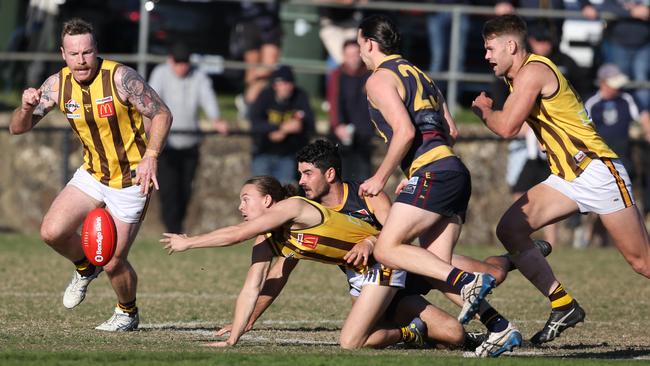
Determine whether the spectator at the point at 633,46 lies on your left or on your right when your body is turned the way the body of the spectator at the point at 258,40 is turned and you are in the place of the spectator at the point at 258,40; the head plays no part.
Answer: on your left

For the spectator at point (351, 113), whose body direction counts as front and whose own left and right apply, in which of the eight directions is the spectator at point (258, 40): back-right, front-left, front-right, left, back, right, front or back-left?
back-right

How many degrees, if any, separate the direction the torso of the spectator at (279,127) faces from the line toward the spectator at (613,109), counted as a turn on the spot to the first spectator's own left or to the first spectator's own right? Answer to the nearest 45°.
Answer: approximately 90° to the first spectator's own left

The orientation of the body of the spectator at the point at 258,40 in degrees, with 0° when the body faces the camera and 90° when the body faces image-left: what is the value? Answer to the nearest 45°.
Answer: approximately 0°
